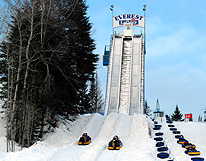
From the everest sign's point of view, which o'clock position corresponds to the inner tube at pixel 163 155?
The inner tube is roughly at 12 o'clock from the everest sign.

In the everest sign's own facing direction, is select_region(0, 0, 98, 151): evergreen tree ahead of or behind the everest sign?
ahead

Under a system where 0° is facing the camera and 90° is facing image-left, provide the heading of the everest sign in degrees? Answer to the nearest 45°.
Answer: approximately 0°
